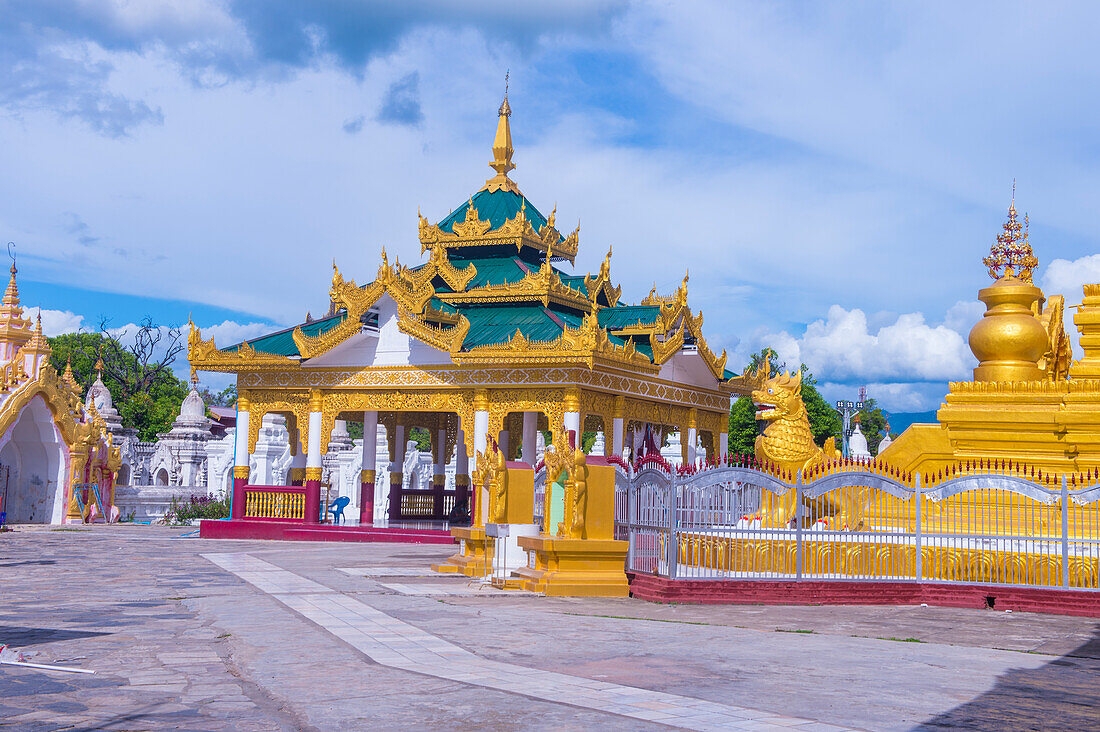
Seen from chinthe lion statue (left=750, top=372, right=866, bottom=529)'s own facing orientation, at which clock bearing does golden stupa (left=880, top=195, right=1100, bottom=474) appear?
The golden stupa is roughly at 5 o'clock from the chinthe lion statue.

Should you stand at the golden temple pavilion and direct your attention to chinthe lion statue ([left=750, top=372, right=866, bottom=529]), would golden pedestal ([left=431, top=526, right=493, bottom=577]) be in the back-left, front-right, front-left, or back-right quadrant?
front-right

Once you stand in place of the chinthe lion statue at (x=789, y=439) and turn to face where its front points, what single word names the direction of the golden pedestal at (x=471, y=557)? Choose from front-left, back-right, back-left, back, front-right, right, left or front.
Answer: front

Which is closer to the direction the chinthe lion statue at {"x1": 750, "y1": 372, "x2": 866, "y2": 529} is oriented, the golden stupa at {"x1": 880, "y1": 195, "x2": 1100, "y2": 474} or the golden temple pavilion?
the golden temple pavilion

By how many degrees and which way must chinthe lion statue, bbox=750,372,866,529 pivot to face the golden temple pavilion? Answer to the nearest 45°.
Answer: approximately 45° to its right

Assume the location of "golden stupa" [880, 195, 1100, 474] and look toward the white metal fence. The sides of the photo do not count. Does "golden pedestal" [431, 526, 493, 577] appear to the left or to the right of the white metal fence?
right

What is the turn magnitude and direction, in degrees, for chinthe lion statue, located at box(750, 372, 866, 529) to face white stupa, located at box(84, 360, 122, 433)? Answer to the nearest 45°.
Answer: approximately 45° to its right

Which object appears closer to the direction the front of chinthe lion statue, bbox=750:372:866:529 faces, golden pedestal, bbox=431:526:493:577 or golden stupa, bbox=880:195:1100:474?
the golden pedestal

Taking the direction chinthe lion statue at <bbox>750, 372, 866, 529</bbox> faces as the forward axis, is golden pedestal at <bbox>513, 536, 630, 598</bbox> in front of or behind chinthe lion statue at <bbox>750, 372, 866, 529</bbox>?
in front

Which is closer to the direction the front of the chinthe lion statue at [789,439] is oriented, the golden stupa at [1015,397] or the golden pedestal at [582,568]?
the golden pedestal

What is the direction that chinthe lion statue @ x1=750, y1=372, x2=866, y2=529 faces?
to the viewer's left

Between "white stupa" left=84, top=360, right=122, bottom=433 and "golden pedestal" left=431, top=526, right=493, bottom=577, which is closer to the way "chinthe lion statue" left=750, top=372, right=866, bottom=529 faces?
the golden pedestal
